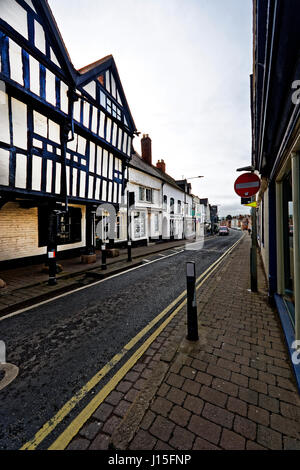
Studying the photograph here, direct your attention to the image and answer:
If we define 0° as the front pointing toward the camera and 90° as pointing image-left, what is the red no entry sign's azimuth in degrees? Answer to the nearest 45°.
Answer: approximately 0°

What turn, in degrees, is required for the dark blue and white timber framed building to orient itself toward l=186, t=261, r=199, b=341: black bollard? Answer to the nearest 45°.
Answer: approximately 45° to its right

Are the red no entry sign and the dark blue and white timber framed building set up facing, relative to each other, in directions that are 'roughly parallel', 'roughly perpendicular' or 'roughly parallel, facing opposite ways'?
roughly perpendicular

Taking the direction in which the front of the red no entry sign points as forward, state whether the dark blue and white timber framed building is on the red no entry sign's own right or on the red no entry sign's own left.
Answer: on the red no entry sign's own right

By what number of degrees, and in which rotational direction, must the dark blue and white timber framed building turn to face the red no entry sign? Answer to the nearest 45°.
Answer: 0° — it already faces it

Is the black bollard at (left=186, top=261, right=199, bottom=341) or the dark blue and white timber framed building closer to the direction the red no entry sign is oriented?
the black bollard

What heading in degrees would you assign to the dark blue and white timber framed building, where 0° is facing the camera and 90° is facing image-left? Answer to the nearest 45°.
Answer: approximately 315°
